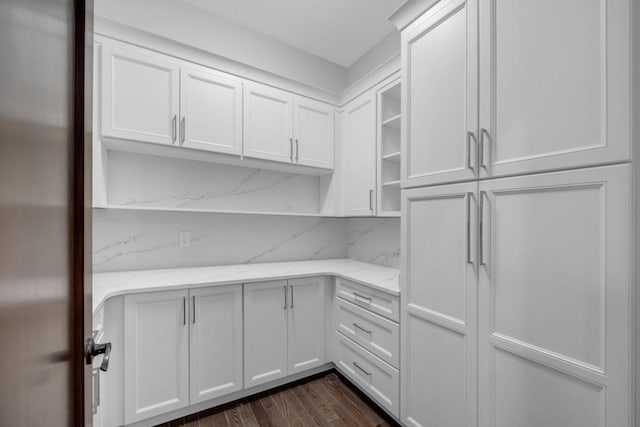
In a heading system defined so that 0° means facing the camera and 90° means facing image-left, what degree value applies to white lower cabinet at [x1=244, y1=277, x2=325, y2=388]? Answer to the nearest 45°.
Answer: approximately 315°

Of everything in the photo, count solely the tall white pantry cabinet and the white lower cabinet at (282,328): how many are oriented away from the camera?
0

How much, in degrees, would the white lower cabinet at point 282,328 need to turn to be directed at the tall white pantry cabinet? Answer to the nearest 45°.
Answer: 0° — it already faces it

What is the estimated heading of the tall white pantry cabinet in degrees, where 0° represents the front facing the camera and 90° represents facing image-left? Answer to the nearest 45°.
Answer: approximately 45°

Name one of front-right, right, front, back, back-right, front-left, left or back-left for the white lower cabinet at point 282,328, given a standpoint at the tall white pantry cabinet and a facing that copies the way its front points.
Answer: front-right
